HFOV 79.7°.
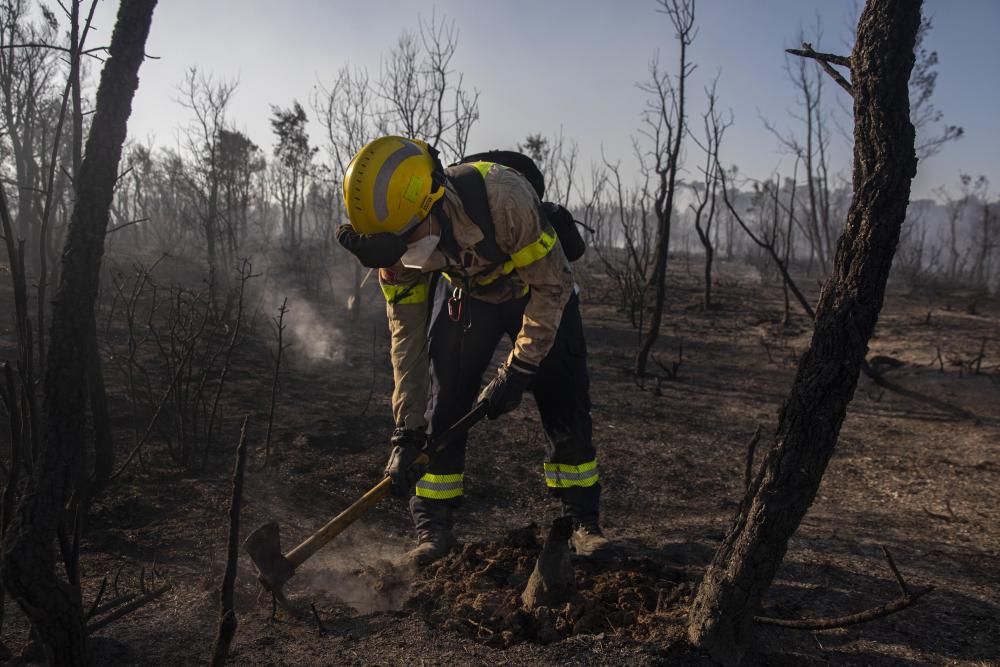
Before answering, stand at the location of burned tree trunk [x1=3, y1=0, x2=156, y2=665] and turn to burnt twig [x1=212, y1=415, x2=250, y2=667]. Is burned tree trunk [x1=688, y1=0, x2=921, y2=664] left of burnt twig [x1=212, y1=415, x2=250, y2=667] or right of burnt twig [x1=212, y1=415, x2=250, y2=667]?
left

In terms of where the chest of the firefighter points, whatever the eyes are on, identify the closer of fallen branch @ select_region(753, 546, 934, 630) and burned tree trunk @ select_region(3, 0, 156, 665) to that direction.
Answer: the burned tree trunk

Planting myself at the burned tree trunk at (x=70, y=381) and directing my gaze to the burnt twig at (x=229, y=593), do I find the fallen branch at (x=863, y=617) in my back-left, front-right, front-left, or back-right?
front-left

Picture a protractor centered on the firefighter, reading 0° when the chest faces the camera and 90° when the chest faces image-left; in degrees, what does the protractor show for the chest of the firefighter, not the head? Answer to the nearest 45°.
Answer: approximately 45°

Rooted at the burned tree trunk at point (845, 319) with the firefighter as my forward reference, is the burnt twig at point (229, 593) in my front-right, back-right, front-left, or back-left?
front-left

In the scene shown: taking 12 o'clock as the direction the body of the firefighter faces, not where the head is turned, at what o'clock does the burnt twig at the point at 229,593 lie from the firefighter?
The burnt twig is roughly at 11 o'clock from the firefighter.

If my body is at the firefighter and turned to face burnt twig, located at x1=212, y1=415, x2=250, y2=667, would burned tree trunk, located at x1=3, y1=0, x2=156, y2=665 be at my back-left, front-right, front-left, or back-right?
front-right

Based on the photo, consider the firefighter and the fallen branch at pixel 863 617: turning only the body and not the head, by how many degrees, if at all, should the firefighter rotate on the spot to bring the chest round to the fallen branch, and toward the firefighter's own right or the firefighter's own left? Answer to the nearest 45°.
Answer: approximately 90° to the firefighter's own left

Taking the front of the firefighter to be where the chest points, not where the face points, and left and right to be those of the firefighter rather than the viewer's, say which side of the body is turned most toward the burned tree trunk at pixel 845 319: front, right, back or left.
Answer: left

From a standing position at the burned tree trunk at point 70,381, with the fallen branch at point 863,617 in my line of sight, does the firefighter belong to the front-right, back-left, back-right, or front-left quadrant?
front-left

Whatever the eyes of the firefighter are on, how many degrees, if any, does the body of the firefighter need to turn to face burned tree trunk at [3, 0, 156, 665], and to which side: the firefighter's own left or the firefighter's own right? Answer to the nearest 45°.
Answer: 0° — they already face it

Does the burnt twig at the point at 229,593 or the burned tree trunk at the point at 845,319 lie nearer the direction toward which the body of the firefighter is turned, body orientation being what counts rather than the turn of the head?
the burnt twig

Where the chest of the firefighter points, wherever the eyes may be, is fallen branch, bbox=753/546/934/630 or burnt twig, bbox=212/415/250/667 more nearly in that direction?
the burnt twig
